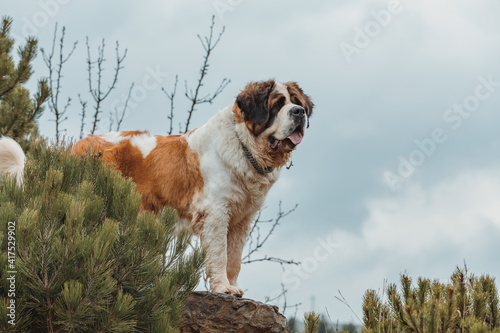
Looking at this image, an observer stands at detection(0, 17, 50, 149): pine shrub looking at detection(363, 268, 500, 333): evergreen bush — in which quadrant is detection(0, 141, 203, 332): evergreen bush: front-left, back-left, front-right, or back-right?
front-right

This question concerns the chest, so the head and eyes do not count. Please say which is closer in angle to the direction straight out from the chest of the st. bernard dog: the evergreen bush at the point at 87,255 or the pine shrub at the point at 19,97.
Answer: the evergreen bush

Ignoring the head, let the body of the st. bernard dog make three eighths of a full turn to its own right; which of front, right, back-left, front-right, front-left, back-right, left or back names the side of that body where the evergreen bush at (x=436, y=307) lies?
back-left

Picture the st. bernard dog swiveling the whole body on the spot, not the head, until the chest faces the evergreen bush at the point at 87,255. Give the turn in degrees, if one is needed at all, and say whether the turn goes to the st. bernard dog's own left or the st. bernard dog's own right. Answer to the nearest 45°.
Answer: approximately 90° to the st. bernard dog's own right

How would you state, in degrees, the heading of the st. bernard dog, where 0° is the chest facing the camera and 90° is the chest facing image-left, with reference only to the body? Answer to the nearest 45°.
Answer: approximately 315°

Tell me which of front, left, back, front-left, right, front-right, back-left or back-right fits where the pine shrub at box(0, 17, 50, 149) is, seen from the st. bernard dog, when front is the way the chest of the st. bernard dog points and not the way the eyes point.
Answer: back
